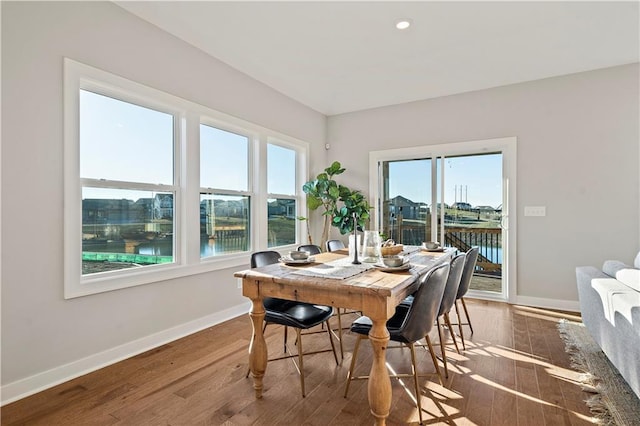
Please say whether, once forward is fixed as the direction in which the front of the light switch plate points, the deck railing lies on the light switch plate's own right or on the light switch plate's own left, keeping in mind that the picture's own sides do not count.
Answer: on the light switch plate's own right

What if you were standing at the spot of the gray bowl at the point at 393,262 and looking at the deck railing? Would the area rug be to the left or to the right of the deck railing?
right

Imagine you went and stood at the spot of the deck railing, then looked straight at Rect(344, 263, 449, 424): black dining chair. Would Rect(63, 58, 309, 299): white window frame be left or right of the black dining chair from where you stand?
right

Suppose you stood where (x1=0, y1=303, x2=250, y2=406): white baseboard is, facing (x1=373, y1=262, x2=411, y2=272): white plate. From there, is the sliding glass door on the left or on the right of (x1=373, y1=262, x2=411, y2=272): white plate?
left

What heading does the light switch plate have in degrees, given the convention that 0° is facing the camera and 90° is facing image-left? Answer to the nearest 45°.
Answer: approximately 0°

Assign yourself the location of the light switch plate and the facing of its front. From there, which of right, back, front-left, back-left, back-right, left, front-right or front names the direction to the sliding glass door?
right

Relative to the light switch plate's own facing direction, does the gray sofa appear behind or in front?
in front

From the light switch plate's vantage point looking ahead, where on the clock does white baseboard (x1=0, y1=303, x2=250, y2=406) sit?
The white baseboard is roughly at 1 o'clock from the light switch plate.

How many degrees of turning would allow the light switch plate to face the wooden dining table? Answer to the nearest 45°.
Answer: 0° — it already faces it

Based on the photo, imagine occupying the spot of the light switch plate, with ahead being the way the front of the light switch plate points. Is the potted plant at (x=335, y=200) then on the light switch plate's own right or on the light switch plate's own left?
on the light switch plate's own right

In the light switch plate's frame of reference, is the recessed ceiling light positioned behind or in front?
in front

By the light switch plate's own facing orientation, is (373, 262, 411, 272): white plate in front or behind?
in front
